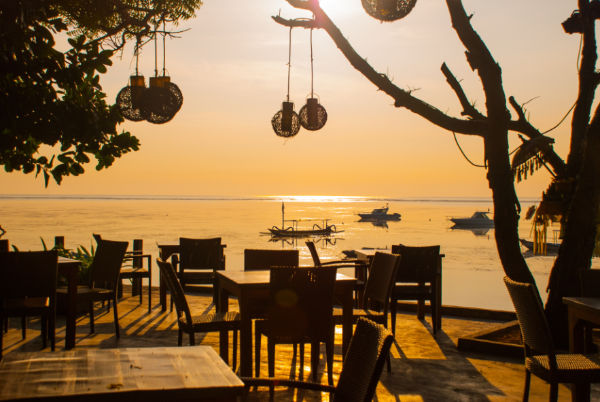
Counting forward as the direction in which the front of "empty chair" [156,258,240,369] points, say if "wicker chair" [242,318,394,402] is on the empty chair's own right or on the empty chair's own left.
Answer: on the empty chair's own right

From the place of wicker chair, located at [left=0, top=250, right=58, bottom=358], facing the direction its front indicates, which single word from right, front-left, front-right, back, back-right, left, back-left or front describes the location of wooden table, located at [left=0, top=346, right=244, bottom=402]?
back

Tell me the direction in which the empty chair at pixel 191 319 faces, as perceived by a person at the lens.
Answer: facing to the right of the viewer

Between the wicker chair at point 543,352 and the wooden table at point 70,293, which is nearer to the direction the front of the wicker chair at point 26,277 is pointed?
the wooden table

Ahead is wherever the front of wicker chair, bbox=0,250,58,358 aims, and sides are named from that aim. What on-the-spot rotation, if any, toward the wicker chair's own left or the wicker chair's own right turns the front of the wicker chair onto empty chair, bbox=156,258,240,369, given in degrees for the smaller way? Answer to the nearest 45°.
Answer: approximately 135° to the wicker chair's own right
